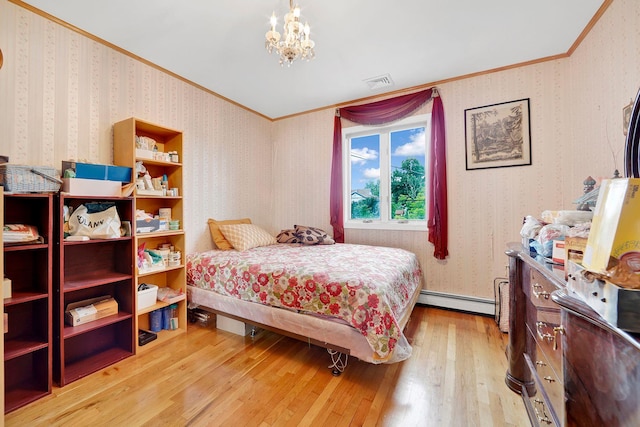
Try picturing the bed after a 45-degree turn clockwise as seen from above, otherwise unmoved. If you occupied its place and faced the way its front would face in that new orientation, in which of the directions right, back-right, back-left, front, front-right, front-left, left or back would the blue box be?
right

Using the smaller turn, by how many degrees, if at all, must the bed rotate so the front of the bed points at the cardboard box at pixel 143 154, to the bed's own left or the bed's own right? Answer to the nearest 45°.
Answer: approximately 135° to the bed's own right

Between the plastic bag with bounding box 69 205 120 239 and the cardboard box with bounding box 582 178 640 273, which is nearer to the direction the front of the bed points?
the cardboard box

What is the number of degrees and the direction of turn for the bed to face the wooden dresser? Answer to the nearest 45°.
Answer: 0° — it already faces it

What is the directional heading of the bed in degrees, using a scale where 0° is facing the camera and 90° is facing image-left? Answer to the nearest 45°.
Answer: approximately 315°

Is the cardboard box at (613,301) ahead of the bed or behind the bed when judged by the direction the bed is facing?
ahead

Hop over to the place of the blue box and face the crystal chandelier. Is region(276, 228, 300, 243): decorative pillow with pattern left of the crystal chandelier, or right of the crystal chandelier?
left

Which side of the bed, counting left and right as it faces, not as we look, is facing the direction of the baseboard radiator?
left

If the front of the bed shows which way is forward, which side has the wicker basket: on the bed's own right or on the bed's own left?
on the bed's own right

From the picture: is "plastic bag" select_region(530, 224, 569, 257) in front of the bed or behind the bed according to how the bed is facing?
in front
